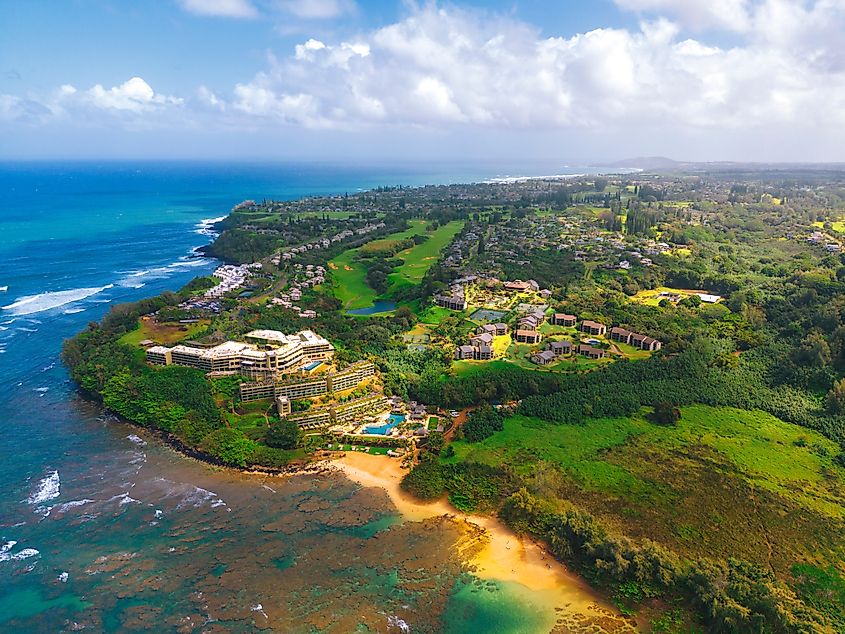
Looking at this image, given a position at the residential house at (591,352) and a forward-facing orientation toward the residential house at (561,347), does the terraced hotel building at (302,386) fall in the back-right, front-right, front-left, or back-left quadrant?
front-left

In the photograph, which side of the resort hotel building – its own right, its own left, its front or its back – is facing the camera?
front

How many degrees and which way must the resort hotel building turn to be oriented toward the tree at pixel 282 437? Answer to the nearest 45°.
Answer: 0° — it already faces it

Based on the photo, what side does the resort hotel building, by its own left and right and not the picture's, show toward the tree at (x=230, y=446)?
front

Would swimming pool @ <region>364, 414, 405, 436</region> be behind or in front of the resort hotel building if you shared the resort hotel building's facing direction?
in front

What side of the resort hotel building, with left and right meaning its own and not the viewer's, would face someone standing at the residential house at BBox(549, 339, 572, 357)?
left

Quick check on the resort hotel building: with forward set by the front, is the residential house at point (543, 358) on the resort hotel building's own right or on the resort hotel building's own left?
on the resort hotel building's own left

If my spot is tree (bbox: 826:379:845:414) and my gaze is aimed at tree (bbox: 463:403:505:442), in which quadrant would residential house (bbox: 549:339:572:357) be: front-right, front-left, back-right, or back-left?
front-right

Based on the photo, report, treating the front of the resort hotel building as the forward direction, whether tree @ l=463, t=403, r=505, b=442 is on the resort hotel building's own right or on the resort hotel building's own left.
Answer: on the resort hotel building's own left

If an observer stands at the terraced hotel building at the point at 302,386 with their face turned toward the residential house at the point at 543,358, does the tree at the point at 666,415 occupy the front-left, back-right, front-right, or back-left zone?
front-right

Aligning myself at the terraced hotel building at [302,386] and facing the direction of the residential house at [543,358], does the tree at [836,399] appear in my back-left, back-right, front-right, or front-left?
front-right

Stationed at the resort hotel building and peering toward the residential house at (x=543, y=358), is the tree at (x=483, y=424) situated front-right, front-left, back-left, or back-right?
front-right

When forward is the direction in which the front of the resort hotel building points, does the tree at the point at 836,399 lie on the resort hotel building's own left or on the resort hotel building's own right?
on the resort hotel building's own left
